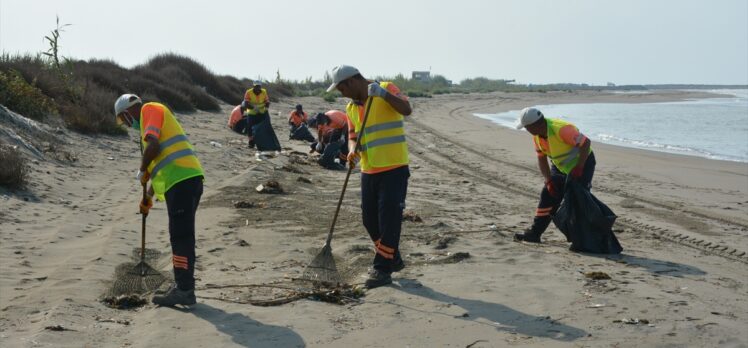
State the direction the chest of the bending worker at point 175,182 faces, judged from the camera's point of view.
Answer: to the viewer's left

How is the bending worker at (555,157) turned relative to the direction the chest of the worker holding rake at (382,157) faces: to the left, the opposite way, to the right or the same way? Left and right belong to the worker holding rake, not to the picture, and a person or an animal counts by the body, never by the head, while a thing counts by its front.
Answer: the same way

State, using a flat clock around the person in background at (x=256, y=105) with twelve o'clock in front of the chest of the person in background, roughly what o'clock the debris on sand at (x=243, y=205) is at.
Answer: The debris on sand is roughly at 12 o'clock from the person in background.

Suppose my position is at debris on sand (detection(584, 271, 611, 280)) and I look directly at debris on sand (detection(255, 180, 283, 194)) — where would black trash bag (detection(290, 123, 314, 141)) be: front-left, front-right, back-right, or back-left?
front-right

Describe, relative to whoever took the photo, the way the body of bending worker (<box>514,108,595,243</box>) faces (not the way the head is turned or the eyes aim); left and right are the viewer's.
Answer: facing the viewer and to the left of the viewer

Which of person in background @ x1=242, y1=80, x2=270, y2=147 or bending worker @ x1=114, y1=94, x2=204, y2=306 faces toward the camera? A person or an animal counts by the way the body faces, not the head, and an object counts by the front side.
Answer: the person in background

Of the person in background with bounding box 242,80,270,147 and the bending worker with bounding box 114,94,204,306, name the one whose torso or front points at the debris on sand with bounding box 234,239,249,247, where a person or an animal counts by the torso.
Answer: the person in background

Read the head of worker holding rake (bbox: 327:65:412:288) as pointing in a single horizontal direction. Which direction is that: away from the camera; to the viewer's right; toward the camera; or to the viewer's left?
to the viewer's left

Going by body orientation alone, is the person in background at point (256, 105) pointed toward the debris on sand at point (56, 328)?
yes

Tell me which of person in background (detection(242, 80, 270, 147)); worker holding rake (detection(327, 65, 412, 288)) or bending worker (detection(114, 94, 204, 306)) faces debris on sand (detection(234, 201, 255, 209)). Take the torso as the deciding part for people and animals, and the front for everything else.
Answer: the person in background

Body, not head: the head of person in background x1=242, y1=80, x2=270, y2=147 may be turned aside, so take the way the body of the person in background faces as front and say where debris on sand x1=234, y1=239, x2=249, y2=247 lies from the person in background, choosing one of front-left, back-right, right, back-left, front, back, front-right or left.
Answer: front

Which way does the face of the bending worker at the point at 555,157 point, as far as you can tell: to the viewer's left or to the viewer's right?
to the viewer's left

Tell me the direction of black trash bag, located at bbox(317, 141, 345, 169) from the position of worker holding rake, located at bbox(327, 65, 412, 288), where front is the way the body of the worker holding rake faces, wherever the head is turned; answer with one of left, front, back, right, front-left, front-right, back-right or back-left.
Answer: back-right

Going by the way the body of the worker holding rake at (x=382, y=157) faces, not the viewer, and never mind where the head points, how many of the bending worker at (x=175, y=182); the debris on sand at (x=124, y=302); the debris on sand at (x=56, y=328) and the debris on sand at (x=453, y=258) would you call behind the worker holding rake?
1
